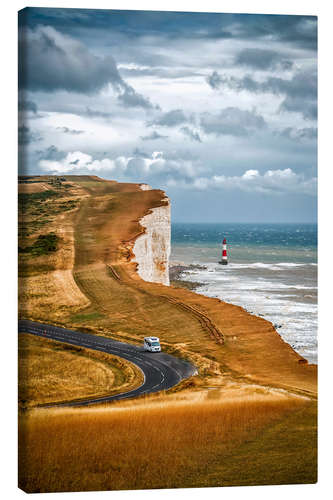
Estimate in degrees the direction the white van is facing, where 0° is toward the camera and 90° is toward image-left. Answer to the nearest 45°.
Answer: approximately 315°

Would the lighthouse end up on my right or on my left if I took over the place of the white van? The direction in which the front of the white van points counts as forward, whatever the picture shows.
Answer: on my left
